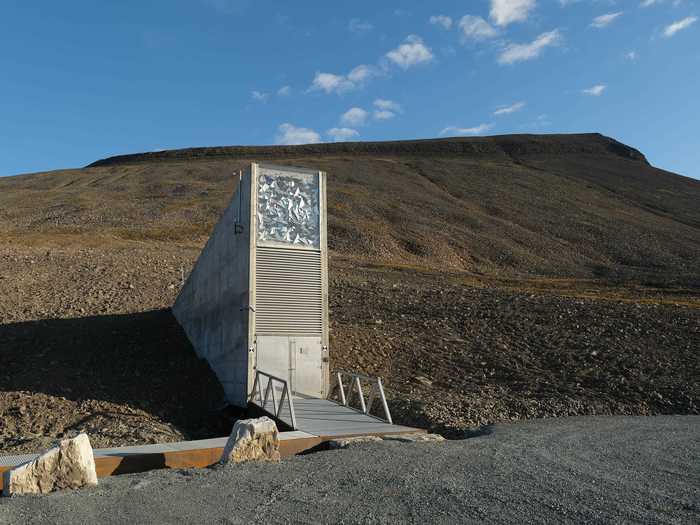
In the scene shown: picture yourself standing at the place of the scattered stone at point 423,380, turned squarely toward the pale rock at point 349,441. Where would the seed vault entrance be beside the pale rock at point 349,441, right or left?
right

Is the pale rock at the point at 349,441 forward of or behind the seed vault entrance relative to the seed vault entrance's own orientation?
forward

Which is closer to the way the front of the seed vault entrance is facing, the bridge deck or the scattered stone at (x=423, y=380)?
the bridge deck

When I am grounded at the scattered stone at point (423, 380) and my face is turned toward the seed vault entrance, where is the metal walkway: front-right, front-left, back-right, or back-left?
front-left

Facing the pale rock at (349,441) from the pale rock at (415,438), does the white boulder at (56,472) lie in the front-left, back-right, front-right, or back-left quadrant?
front-left

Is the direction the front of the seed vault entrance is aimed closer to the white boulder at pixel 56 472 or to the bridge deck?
the bridge deck

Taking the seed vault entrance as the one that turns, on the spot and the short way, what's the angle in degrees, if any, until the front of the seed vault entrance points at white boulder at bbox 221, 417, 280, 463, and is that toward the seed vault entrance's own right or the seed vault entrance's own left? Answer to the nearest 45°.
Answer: approximately 45° to the seed vault entrance's own right

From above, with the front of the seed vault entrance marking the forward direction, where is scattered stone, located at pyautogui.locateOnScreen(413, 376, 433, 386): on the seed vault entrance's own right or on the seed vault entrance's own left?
on the seed vault entrance's own left

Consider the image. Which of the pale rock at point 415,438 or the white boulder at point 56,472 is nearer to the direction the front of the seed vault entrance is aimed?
the pale rock

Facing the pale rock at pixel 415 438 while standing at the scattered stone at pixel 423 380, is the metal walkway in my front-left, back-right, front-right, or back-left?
front-right
